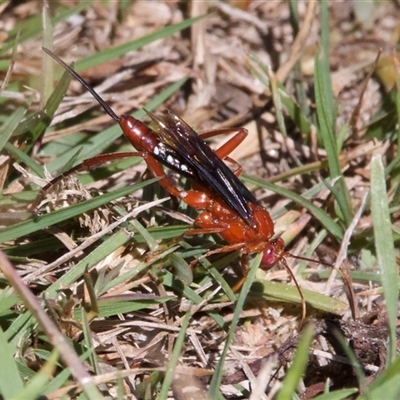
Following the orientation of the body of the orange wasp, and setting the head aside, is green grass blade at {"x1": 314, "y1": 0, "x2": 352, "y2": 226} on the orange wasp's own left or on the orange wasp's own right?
on the orange wasp's own left

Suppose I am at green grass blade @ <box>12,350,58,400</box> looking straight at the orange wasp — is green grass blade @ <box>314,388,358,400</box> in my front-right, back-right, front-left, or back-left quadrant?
front-right

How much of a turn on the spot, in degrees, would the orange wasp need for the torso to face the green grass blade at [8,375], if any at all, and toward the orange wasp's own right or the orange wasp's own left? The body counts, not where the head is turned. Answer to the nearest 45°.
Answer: approximately 90° to the orange wasp's own right

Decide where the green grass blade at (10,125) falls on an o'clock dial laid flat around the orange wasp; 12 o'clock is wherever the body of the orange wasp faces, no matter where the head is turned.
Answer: The green grass blade is roughly at 5 o'clock from the orange wasp.

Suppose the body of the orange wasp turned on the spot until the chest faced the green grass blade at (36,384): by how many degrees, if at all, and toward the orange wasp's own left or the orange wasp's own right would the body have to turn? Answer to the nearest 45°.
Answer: approximately 90° to the orange wasp's own right

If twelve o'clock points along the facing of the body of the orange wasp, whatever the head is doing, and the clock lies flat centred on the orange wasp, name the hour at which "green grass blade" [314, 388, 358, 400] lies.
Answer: The green grass blade is roughly at 1 o'clock from the orange wasp.

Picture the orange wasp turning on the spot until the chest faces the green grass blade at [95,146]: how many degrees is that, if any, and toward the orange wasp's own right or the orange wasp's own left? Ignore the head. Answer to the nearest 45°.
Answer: approximately 180°

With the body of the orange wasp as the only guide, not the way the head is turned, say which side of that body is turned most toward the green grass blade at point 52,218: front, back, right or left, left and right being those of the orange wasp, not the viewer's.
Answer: right

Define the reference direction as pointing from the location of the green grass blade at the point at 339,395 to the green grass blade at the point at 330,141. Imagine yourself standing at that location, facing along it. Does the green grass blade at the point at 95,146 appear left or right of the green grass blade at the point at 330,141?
left

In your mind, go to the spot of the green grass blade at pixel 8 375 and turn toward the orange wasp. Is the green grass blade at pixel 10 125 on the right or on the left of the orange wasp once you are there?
left

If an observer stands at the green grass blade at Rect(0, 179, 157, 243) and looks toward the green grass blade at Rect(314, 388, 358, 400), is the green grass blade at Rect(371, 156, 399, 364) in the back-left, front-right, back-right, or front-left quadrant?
front-left

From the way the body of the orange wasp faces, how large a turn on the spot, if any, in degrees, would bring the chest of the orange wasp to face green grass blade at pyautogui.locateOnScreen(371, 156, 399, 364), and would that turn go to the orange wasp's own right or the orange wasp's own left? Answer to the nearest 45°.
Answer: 0° — it already faces it

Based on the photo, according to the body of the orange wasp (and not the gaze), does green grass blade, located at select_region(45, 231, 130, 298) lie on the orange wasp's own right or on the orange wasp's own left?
on the orange wasp's own right

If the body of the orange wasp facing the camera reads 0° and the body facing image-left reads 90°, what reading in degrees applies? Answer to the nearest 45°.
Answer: approximately 315°
